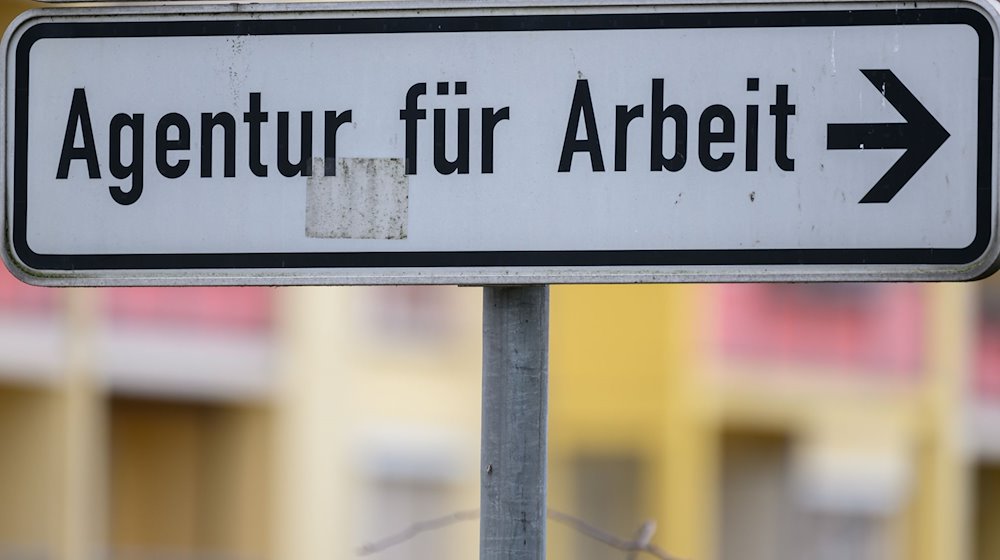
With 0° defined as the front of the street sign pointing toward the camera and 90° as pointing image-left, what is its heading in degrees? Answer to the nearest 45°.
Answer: approximately 0°
